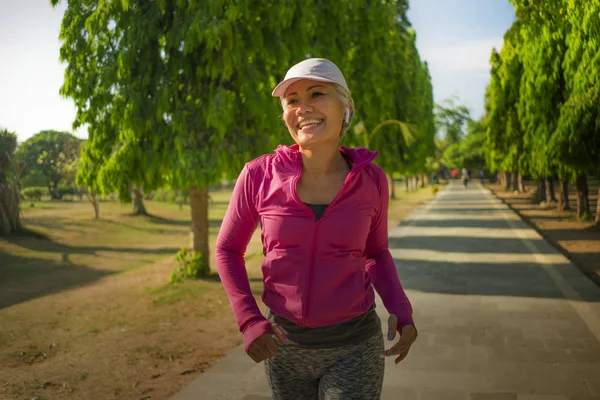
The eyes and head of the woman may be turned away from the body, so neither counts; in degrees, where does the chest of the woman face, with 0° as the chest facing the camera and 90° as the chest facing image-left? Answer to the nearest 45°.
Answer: approximately 0°

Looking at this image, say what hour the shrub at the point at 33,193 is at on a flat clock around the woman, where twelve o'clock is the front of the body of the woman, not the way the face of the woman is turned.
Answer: The shrub is roughly at 5 o'clock from the woman.

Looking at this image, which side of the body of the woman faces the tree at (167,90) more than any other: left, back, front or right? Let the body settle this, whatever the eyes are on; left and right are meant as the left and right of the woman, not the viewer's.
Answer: back

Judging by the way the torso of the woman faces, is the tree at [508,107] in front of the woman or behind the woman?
behind

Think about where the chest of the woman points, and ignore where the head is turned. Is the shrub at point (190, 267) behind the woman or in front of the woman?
behind

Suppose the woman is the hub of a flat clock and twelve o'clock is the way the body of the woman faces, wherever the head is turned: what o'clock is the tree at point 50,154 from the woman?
The tree is roughly at 5 o'clock from the woman.

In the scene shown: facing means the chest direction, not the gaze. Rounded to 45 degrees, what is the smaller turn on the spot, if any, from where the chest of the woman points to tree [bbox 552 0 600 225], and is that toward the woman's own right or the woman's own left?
approximately 135° to the woman's own left
